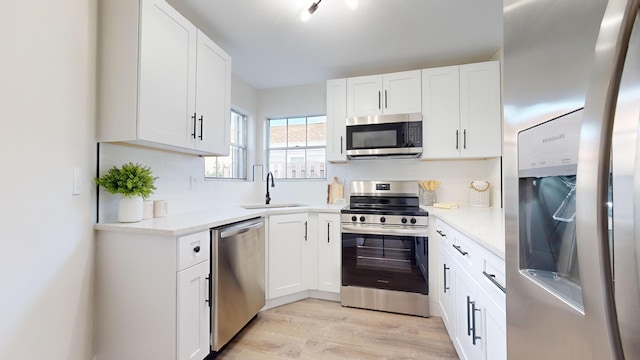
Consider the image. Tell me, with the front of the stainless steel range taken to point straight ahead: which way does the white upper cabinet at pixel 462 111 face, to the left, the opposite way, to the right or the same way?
the same way

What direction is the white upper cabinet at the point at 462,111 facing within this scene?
toward the camera

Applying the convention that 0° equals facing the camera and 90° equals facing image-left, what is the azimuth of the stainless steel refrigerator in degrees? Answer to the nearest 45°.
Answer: approximately 45°

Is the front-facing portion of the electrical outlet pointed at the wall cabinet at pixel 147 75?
no

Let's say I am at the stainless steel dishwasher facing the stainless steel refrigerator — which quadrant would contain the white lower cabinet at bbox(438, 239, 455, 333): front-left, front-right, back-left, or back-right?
front-left

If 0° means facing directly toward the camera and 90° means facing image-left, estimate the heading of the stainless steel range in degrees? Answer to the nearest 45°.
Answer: approximately 0°

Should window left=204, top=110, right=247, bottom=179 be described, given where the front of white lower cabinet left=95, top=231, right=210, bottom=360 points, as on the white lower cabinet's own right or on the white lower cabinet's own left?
on the white lower cabinet's own left

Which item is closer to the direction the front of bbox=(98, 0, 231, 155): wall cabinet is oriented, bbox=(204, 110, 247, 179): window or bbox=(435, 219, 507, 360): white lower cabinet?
the white lower cabinet

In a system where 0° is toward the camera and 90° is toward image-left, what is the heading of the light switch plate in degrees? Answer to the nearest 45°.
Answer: approximately 315°

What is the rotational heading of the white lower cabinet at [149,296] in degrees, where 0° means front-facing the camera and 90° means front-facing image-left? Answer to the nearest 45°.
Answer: approximately 315°

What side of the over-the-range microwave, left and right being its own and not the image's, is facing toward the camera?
front

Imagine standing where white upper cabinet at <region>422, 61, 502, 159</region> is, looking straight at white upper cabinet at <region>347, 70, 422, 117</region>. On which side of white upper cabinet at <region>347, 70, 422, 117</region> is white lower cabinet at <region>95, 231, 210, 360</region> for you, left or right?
left

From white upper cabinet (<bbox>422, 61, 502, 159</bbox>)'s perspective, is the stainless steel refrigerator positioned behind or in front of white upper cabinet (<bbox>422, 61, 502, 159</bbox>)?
in front

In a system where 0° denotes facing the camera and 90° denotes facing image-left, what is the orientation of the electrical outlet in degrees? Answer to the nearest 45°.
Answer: approximately 315°
